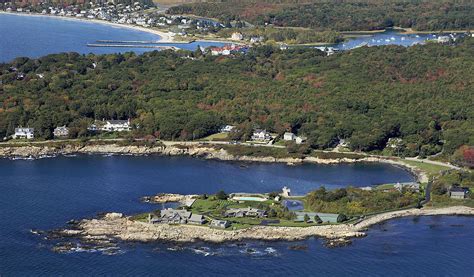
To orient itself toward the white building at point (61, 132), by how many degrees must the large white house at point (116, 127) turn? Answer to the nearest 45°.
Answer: approximately 90° to its right

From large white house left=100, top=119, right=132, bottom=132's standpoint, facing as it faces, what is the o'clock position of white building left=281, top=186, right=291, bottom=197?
The white building is roughly at 11 o'clock from the large white house.

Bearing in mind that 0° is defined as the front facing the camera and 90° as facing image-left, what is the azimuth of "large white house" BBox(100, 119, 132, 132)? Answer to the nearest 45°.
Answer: approximately 0°

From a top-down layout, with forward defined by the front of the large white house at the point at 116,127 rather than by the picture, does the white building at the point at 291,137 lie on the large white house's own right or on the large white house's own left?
on the large white house's own left

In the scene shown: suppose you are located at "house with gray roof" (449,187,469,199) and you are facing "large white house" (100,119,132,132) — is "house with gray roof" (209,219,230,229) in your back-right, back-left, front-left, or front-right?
front-left

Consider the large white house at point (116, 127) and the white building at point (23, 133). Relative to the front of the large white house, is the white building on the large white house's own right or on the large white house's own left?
on the large white house's own right

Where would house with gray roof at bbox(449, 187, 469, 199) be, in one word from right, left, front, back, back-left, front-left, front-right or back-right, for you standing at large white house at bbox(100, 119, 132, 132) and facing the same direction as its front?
front-left

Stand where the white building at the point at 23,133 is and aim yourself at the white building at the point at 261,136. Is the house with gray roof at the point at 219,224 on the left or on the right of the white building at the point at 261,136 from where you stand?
right

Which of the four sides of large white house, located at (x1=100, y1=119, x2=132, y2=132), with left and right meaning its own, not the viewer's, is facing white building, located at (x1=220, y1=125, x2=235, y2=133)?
left

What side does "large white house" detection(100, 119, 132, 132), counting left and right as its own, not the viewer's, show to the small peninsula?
front

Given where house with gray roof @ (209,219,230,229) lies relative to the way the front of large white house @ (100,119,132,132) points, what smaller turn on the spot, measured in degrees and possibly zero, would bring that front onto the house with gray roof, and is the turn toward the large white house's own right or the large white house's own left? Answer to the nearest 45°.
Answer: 0° — it already faces it
